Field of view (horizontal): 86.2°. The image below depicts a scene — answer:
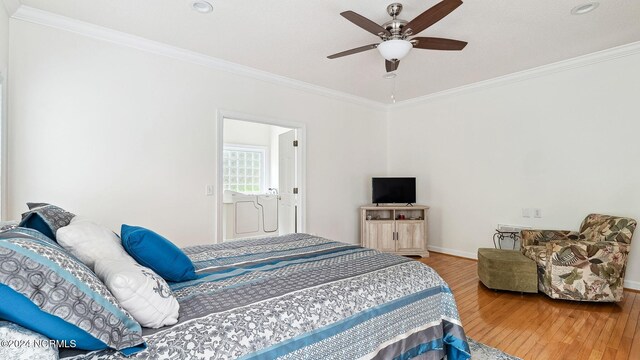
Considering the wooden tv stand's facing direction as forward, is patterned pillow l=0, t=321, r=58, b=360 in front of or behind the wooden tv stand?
in front

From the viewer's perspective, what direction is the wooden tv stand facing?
toward the camera

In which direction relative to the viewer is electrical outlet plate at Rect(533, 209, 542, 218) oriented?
toward the camera

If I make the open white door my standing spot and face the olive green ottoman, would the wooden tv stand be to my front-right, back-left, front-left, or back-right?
front-left

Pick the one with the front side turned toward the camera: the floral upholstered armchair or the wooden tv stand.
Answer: the wooden tv stand

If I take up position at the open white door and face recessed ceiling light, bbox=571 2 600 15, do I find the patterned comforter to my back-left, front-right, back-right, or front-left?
front-right

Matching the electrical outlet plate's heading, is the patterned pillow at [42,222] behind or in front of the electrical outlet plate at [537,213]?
in front

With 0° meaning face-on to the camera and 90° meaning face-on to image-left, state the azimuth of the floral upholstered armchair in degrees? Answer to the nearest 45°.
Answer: approximately 90°

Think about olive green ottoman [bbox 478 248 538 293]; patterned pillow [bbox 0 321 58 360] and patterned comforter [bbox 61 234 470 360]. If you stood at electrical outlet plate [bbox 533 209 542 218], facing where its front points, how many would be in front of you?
3

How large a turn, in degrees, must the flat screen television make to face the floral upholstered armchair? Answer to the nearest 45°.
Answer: approximately 45° to its left

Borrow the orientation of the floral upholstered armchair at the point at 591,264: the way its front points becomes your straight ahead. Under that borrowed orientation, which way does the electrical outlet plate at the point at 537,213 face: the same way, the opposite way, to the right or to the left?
to the left

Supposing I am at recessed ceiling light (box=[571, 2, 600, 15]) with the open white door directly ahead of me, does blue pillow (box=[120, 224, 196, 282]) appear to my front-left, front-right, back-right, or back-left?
front-left

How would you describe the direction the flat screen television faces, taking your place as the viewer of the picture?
facing the viewer
